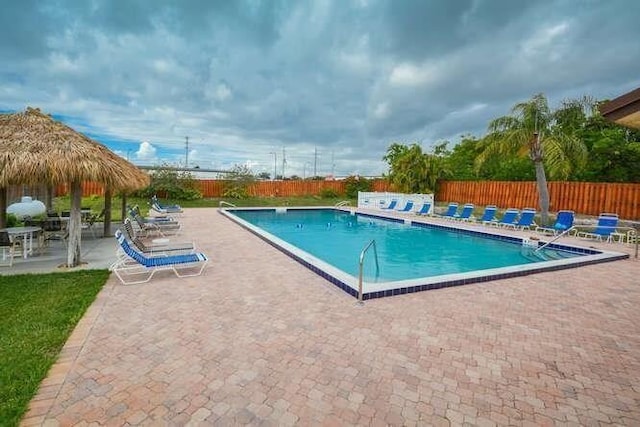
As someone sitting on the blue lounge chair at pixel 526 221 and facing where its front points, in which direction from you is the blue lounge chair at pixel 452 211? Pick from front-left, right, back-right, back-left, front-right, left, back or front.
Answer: right

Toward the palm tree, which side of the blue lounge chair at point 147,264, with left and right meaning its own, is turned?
front

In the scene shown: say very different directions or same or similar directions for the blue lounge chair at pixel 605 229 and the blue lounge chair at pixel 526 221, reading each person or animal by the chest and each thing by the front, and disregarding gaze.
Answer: same or similar directions

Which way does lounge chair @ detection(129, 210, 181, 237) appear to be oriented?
to the viewer's right

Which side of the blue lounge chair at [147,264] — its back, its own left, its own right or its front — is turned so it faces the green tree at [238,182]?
left

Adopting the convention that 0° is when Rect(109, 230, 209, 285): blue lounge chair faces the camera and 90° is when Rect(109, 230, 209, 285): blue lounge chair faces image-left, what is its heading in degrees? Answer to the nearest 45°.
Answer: approximately 270°

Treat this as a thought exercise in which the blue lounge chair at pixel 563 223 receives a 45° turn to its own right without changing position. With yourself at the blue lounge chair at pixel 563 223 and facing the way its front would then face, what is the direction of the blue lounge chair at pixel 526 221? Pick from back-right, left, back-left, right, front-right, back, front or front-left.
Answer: front-right

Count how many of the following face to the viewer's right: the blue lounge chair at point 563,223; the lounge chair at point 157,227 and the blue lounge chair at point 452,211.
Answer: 1

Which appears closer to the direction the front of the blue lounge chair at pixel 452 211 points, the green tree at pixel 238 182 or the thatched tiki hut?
the thatched tiki hut

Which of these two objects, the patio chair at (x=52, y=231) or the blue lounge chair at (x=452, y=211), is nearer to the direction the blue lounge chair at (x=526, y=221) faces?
the patio chair

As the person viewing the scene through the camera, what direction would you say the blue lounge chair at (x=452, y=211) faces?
facing the viewer and to the left of the viewer

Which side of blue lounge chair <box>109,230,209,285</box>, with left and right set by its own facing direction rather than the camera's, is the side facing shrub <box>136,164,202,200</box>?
left

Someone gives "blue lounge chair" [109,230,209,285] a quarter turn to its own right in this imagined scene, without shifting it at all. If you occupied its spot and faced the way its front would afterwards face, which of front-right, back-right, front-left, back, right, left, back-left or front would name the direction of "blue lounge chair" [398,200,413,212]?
back-left

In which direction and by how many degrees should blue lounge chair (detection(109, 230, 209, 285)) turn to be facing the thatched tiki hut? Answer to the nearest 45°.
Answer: approximately 135° to its left

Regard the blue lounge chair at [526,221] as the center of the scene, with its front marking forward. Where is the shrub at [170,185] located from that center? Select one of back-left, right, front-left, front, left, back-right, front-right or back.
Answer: front-right

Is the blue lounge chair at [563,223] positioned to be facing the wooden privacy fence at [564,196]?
no

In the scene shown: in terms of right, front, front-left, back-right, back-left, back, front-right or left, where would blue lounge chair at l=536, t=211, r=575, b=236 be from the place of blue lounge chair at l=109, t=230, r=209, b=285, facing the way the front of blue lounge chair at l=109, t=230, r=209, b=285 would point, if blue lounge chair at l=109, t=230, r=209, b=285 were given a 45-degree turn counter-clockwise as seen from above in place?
front-right

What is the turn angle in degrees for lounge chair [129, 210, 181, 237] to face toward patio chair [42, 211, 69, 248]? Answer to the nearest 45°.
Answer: approximately 135° to its right

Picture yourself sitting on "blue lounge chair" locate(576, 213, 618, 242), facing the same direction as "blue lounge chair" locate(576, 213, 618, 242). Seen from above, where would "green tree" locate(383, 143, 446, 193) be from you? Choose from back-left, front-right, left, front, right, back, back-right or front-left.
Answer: right

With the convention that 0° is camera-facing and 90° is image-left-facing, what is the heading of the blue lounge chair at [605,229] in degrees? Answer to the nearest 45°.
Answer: approximately 45°
